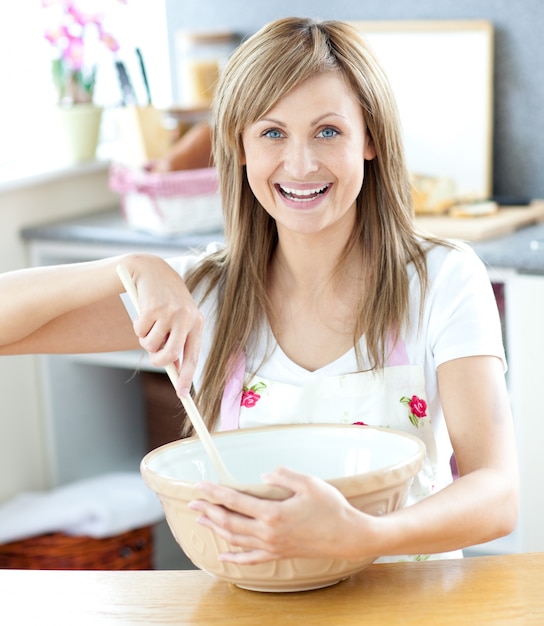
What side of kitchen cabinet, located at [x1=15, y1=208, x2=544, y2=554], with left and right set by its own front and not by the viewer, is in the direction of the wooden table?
front

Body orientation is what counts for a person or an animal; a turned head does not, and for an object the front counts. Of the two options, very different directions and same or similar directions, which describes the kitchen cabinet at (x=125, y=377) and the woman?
same or similar directions

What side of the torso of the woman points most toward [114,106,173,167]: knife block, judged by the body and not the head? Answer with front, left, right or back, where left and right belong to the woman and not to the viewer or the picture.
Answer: back

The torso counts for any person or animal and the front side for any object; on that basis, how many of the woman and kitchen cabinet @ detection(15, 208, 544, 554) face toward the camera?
2

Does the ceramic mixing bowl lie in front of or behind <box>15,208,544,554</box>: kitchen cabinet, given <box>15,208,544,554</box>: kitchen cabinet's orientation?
in front

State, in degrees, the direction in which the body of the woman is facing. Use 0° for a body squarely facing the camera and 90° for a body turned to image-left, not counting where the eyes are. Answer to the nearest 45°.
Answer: approximately 0°

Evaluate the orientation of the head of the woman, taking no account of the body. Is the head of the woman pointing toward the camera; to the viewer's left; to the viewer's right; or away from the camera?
toward the camera

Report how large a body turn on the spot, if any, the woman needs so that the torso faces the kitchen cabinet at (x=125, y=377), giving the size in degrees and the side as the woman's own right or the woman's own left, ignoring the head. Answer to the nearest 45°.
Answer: approximately 180°

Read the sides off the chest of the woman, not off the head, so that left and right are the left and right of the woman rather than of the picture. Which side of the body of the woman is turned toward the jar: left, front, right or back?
back
